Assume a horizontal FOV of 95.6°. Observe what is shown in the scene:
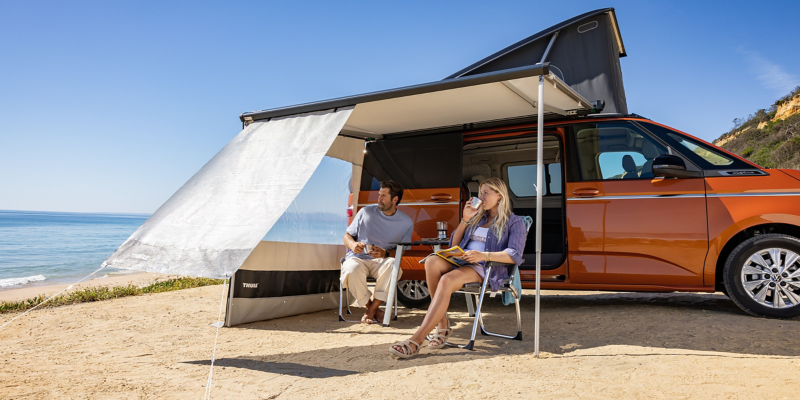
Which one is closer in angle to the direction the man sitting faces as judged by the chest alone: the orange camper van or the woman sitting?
the woman sitting

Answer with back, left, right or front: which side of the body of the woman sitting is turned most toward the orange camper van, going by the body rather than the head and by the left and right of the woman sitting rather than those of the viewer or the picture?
back

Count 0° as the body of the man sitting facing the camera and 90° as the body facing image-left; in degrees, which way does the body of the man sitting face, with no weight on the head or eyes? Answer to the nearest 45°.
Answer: approximately 0°

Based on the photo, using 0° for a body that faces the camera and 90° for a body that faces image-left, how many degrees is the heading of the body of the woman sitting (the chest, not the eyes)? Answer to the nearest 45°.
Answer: approximately 45°

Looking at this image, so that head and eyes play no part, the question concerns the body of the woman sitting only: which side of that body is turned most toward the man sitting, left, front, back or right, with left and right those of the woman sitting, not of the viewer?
right

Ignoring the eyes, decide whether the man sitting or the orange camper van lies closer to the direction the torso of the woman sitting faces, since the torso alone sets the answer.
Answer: the man sitting
